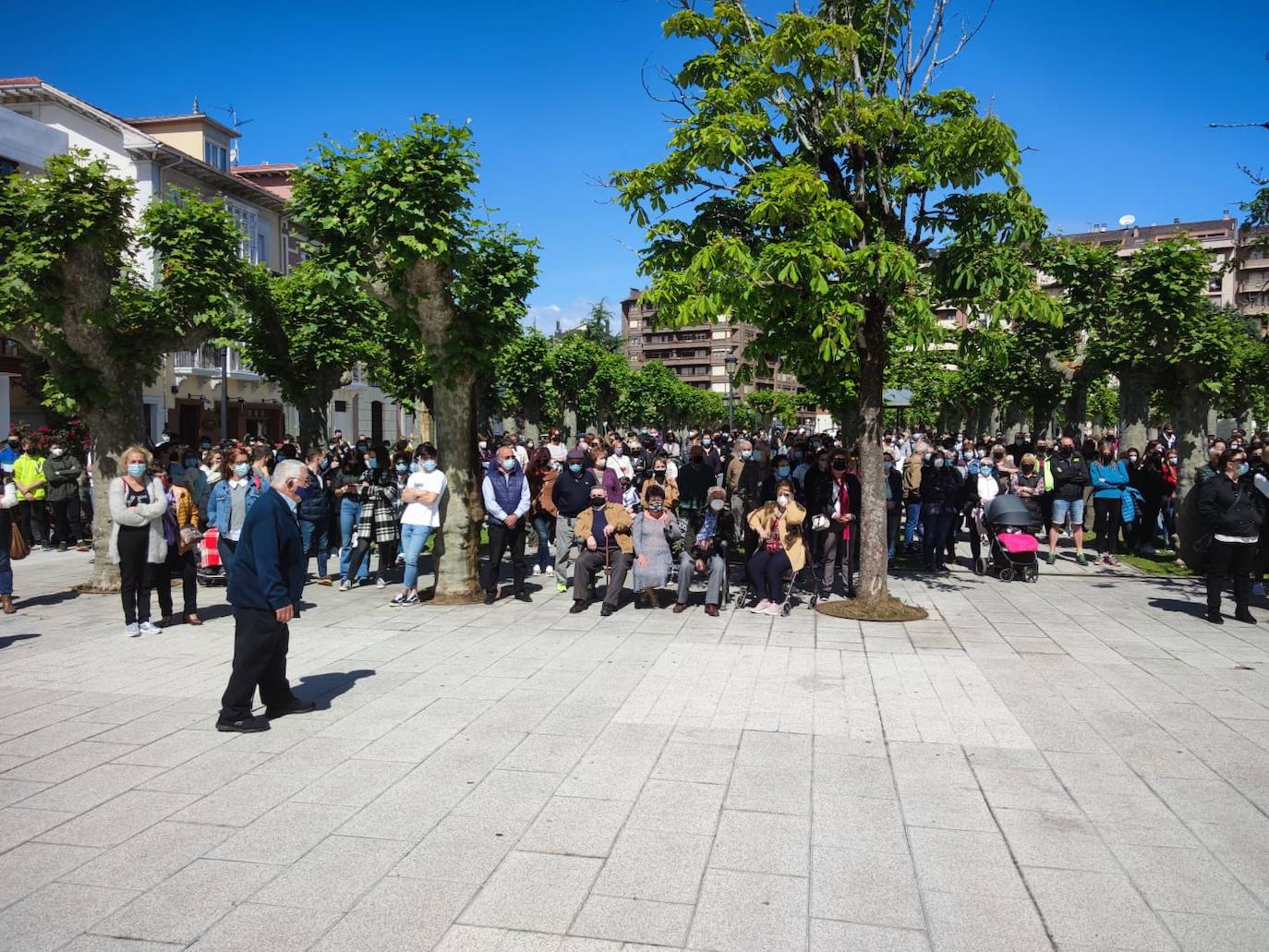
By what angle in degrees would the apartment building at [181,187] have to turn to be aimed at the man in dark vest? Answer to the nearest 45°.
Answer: approximately 45° to its right

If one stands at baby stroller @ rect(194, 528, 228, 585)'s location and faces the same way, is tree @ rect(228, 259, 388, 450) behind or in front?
behind

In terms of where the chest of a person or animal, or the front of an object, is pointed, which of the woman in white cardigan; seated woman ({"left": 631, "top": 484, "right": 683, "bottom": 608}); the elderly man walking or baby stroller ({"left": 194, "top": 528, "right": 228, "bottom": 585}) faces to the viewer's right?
the elderly man walking

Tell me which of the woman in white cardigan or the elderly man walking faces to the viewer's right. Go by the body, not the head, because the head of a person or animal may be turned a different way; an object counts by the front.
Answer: the elderly man walking

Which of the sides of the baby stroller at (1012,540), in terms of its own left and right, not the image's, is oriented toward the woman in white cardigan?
right

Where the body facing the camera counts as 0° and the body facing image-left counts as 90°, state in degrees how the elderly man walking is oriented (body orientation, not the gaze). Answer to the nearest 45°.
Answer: approximately 270°
